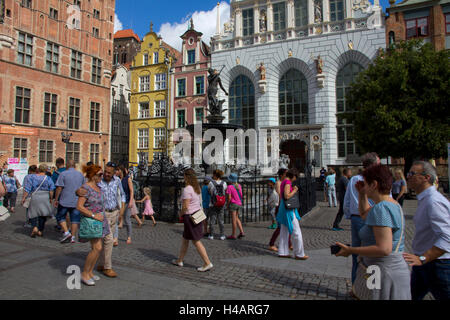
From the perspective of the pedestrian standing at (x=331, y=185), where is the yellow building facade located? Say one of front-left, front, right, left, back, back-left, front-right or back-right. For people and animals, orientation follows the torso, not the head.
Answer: front-left

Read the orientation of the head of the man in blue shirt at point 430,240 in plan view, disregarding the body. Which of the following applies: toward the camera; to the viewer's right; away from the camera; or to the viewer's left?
to the viewer's left

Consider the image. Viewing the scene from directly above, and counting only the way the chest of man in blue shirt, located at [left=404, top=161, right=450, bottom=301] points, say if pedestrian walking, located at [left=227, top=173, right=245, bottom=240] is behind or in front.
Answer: in front

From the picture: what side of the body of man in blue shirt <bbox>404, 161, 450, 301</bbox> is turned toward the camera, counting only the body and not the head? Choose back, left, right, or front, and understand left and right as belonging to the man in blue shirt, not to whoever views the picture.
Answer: left

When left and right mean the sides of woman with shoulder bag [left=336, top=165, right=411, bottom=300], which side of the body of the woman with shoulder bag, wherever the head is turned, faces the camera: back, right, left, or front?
left

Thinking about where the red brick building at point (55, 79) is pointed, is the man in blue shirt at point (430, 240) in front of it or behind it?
in front

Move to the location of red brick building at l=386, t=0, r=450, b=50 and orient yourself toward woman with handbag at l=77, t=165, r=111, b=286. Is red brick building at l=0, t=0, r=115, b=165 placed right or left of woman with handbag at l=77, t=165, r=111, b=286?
right
